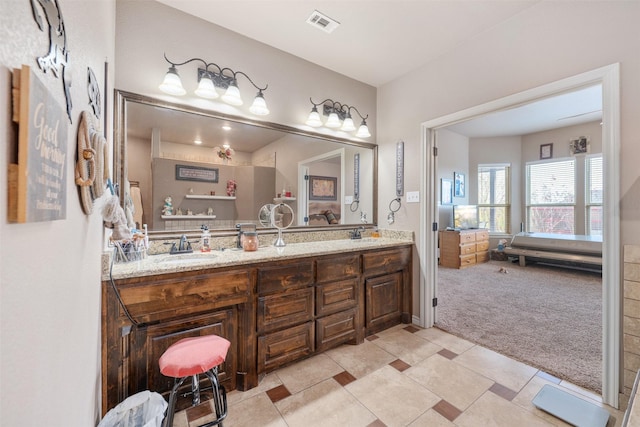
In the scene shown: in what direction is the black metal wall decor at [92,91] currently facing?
to the viewer's right

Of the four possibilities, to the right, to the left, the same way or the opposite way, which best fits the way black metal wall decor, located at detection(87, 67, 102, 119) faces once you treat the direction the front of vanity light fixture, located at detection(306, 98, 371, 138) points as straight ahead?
to the left

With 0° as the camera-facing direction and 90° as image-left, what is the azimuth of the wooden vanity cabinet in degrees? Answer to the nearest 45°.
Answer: approximately 315°

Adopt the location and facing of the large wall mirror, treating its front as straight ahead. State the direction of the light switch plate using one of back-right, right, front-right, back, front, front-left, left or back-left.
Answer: front-left

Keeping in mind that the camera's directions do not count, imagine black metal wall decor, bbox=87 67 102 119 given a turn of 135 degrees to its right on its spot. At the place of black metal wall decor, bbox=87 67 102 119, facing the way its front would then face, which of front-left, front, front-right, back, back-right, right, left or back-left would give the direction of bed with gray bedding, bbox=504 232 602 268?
back-left

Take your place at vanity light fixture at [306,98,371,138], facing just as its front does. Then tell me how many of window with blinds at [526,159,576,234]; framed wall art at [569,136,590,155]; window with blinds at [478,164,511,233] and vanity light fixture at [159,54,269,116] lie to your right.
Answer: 1

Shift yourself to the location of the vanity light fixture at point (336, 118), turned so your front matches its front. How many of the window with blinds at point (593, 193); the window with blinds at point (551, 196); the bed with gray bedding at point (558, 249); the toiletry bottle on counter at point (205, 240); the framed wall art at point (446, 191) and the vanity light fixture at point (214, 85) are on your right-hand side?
2

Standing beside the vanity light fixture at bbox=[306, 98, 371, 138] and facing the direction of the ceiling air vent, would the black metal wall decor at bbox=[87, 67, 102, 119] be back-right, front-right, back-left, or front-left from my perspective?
front-right

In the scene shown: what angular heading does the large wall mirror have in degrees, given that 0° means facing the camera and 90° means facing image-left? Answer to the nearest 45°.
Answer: approximately 315°

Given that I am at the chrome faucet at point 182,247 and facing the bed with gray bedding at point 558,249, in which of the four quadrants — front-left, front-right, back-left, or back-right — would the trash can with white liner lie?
back-right

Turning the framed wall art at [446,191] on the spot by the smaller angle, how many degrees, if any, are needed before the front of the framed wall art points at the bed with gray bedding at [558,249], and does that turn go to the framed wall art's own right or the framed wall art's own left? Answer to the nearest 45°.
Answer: approximately 45° to the framed wall art's own left

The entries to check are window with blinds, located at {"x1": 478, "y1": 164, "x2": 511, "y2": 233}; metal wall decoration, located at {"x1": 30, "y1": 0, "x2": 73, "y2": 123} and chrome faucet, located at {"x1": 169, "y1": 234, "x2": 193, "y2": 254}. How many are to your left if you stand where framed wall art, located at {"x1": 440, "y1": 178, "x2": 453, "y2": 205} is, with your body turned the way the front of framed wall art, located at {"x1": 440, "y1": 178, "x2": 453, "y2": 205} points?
1

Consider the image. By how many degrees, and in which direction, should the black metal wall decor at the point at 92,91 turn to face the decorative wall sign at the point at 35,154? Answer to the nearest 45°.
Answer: approximately 90° to its right

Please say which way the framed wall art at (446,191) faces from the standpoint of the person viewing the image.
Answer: facing the viewer and to the right of the viewer
